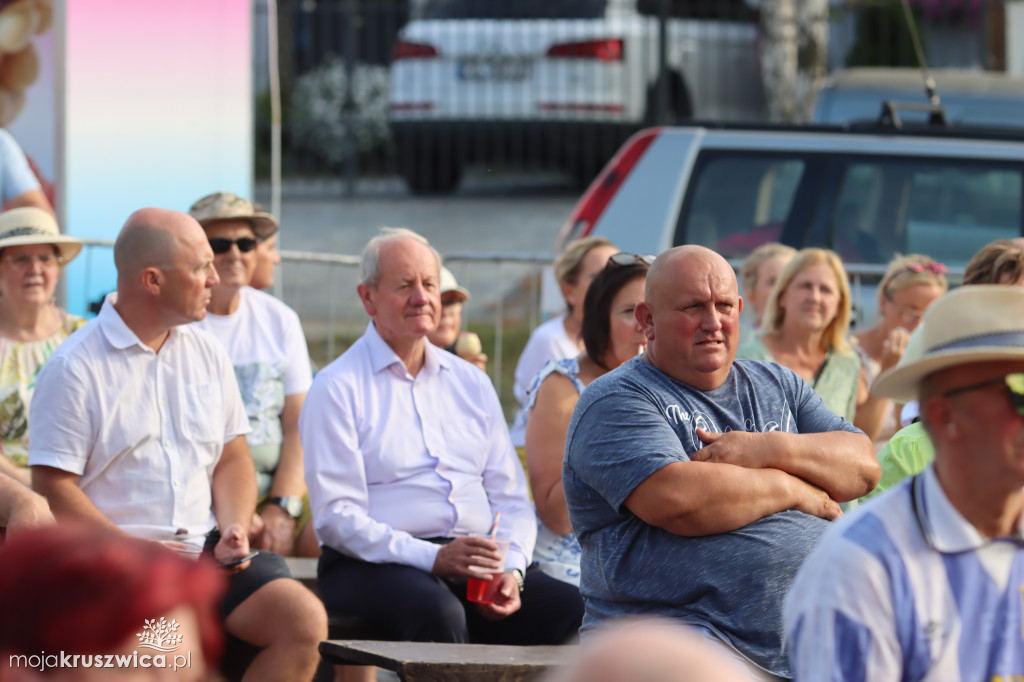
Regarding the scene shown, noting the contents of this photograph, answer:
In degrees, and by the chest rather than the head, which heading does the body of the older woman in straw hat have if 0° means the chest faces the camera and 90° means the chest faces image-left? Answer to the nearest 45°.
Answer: approximately 0°

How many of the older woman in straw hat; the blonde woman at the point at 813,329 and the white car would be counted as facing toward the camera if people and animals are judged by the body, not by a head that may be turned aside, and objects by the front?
2

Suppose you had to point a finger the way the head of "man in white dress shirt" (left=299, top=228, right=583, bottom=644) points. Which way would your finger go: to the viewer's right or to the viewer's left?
to the viewer's right

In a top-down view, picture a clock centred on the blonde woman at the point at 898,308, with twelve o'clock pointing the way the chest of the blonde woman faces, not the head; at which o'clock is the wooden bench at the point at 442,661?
The wooden bench is roughly at 2 o'clock from the blonde woman.

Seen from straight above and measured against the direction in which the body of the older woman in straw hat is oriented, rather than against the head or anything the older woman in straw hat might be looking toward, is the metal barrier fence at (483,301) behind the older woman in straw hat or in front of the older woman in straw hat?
behind

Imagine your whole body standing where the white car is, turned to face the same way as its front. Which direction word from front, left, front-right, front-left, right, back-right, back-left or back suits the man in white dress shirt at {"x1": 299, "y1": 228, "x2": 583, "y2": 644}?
back-right

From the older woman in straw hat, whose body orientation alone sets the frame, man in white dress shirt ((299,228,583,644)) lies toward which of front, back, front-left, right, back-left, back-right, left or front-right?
front-left

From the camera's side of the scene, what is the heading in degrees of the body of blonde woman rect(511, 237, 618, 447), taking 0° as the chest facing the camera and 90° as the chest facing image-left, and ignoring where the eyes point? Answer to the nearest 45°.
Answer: approximately 315°

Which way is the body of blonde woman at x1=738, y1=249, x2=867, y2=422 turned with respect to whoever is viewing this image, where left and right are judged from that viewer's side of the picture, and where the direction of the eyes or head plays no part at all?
facing the viewer

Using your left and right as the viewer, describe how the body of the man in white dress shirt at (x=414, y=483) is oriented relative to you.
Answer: facing the viewer and to the right of the viewer

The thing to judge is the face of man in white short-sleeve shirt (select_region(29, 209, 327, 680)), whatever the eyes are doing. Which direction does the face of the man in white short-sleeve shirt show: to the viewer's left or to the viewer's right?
to the viewer's right

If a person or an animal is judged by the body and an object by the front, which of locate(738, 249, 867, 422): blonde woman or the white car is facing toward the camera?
the blonde woman

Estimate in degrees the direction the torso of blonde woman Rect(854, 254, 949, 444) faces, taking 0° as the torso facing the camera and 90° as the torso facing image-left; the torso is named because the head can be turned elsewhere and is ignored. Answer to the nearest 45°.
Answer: approximately 315°

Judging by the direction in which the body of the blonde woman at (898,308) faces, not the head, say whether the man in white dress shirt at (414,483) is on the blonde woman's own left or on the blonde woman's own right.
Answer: on the blonde woman's own right

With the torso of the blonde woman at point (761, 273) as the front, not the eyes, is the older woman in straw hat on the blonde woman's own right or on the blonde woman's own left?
on the blonde woman's own right
